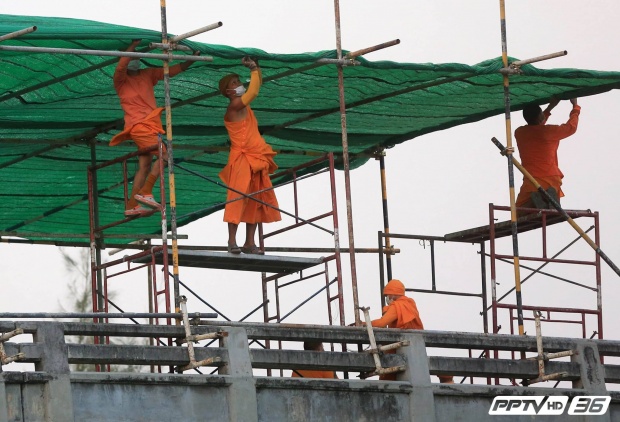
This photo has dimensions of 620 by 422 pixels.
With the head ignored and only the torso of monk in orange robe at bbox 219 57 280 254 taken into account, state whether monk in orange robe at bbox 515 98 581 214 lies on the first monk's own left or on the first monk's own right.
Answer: on the first monk's own left

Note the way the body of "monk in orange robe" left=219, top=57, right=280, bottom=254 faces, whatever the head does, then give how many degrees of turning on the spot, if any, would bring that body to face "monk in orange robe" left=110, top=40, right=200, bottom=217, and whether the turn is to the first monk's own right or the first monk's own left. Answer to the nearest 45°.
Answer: approximately 90° to the first monk's own right

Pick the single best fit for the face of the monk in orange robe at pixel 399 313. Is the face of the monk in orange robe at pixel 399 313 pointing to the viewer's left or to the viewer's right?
to the viewer's left
